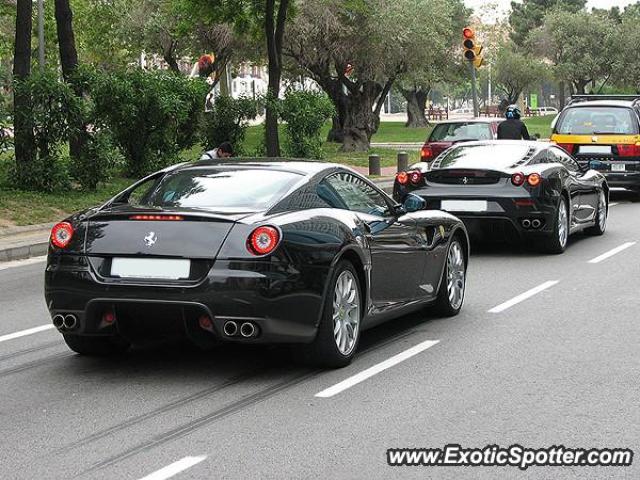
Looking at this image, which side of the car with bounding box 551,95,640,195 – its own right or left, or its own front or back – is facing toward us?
back

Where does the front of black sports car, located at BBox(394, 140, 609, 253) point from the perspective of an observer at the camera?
facing away from the viewer and to the right of the viewer

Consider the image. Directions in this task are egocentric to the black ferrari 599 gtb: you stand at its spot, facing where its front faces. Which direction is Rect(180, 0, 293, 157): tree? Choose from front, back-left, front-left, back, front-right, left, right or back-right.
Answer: front-left

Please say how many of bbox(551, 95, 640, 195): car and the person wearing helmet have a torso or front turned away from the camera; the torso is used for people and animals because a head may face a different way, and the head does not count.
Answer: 2

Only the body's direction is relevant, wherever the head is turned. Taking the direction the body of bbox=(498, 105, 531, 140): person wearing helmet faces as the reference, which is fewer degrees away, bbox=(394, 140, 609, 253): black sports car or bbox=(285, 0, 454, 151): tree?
the tree

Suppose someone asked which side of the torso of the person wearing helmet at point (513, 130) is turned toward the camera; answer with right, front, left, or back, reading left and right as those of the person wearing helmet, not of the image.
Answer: back

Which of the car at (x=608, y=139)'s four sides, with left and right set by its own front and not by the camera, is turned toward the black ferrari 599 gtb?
back

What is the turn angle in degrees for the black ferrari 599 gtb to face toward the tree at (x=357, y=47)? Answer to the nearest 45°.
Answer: approximately 45° to its left
